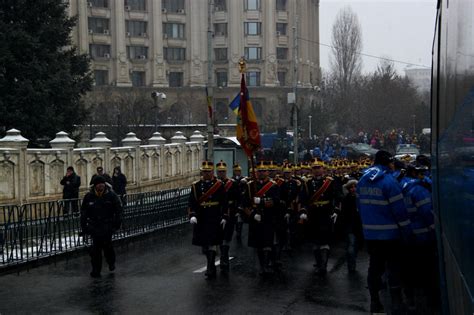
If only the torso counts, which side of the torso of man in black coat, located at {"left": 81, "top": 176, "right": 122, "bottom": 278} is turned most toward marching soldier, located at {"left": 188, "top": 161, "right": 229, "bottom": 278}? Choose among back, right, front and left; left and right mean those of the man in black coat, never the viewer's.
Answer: left

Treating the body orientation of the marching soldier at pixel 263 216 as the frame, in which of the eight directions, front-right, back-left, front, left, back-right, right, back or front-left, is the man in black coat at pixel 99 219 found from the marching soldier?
right

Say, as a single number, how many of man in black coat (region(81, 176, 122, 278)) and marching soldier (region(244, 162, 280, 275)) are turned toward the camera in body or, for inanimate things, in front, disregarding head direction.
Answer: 2

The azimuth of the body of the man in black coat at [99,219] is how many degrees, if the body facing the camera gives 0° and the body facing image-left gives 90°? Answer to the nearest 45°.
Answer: approximately 0°

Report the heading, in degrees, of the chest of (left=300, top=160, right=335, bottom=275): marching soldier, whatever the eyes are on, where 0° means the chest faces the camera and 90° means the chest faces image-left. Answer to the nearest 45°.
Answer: approximately 0°

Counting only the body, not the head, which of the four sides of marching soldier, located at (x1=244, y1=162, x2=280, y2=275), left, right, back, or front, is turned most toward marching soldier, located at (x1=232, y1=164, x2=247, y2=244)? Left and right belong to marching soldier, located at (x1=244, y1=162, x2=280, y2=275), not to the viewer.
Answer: back
